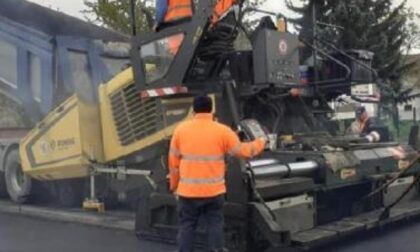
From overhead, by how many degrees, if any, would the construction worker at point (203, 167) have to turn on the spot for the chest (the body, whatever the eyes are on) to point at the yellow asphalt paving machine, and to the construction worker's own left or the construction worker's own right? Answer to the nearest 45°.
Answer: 0° — they already face it

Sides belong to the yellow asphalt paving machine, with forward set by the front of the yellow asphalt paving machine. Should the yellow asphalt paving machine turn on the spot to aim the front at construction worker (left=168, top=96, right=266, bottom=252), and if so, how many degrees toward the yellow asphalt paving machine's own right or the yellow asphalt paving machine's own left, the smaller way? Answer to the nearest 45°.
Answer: approximately 135° to the yellow asphalt paving machine's own left

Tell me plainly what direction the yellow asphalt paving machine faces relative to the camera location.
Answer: facing away from the viewer and to the left of the viewer

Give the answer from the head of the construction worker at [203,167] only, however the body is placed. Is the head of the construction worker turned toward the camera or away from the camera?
away from the camera

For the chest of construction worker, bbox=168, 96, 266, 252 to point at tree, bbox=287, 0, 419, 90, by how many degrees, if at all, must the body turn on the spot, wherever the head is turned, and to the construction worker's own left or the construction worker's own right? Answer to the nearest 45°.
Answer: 0° — they already face it

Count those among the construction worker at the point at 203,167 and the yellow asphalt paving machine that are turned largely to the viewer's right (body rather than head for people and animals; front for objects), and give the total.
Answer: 0

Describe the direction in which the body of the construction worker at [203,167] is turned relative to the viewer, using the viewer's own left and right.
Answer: facing away from the viewer
